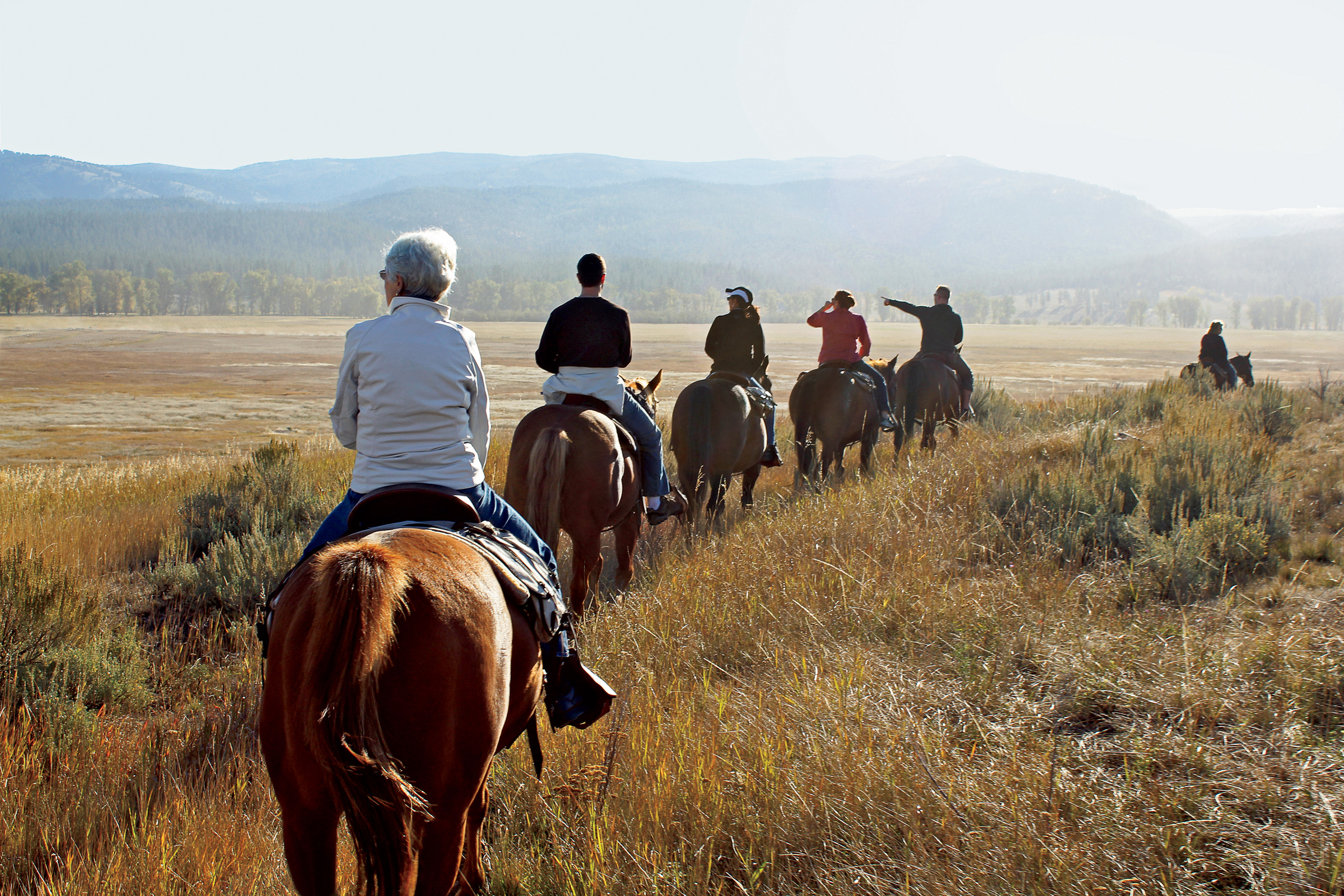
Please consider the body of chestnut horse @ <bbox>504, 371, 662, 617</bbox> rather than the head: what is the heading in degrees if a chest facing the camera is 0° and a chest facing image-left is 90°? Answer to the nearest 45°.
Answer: approximately 225°

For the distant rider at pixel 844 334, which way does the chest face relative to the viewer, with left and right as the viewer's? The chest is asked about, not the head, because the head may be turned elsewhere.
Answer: facing away from the viewer

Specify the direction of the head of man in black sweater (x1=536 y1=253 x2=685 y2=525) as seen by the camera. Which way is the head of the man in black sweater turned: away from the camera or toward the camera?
away from the camera

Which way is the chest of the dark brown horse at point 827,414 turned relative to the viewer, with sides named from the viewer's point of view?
facing away from the viewer and to the right of the viewer

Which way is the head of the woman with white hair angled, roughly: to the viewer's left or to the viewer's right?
to the viewer's left

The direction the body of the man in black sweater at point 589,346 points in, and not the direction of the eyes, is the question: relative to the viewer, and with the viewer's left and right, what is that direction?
facing away from the viewer

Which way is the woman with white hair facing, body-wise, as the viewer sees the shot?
away from the camera

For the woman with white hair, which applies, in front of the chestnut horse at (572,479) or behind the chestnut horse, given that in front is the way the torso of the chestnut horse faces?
behind

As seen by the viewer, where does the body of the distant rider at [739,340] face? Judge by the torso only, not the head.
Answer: away from the camera
